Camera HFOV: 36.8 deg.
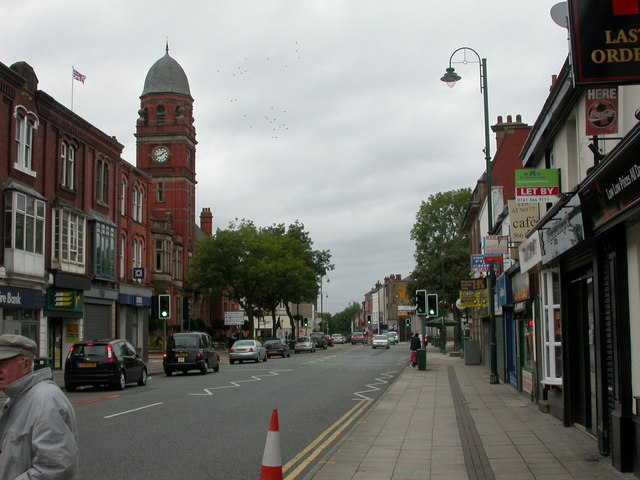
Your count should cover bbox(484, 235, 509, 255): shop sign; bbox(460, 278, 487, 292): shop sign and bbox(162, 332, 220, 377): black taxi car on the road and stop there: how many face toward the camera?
2

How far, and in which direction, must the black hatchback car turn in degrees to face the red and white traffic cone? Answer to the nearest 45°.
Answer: approximately 135° to its right

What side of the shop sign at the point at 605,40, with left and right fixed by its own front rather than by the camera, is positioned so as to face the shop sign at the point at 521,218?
back

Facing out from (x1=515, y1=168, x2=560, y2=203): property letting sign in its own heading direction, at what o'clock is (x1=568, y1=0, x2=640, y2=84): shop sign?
(x1=568, y1=0, x2=640, y2=84): shop sign is roughly at 12 o'clock from (x1=515, y1=168, x2=560, y2=203): property letting sign.

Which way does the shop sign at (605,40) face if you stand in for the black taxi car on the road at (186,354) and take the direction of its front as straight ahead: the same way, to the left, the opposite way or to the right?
the opposite way

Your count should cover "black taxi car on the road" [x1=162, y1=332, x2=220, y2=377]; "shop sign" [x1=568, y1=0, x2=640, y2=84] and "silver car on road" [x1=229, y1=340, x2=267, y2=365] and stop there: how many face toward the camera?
1

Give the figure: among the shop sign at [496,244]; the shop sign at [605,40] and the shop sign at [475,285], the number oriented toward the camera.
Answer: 3

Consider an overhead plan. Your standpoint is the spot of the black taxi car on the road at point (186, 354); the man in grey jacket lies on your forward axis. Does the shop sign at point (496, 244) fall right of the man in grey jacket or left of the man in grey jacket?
left

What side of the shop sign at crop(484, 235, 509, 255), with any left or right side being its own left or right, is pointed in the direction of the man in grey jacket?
front

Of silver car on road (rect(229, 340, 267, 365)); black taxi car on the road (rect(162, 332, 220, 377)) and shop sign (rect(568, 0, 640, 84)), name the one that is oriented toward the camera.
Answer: the shop sign

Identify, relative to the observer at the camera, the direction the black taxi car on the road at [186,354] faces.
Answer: facing away from the viewer and to the right of the viewer

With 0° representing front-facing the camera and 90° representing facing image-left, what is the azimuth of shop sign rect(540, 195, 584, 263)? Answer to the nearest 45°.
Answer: approximately 45°

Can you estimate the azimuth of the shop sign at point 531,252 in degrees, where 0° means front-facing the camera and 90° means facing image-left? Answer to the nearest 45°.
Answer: approximately 45°
